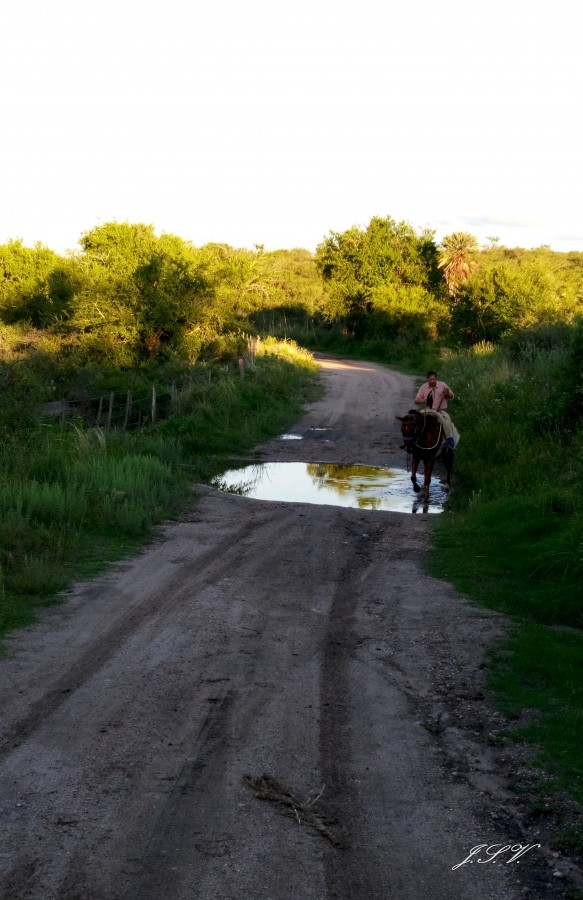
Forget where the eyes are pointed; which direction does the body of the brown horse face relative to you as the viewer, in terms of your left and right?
facing the viewer and to the left of the viewer

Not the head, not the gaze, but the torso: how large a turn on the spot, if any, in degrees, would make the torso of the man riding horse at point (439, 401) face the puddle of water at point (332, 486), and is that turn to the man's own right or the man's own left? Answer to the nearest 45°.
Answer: approximately 45° to the man's own right
